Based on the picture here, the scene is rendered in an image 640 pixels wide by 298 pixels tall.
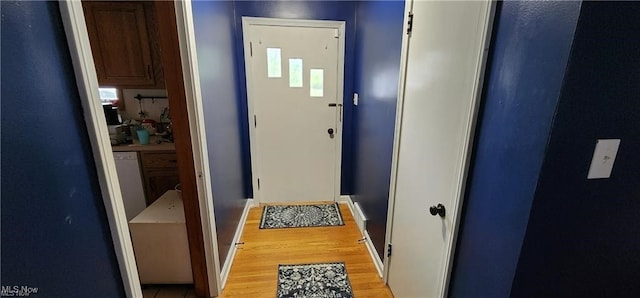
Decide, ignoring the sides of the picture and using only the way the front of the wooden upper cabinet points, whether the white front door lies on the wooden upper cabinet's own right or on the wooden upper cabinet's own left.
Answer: on the wooden upper cabinet's own left

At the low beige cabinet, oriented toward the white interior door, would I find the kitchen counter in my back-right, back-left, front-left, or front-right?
back-left

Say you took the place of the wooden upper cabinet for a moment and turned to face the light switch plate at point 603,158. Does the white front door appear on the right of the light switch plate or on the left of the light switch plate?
left

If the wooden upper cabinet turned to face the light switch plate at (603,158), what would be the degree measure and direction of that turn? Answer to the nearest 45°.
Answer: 0° — it already faces it

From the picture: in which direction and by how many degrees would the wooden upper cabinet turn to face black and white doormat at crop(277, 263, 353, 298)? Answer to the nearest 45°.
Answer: approximately 45° to its left

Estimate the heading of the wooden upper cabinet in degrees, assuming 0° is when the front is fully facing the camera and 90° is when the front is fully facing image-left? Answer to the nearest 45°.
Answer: approximately 0°

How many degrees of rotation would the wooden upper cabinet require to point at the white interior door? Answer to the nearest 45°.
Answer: approximately 45° to its left
